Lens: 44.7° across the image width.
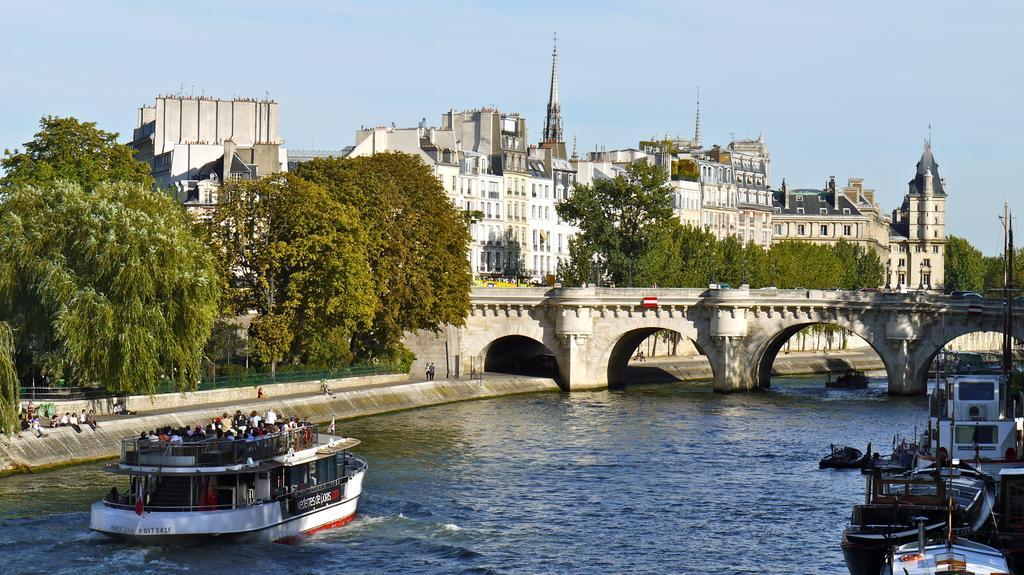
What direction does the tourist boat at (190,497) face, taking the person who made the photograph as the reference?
facing away from the viewer and to the right of the viewer

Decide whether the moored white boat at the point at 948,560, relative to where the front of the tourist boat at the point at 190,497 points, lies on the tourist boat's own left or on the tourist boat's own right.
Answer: on the tourist boat's own right
